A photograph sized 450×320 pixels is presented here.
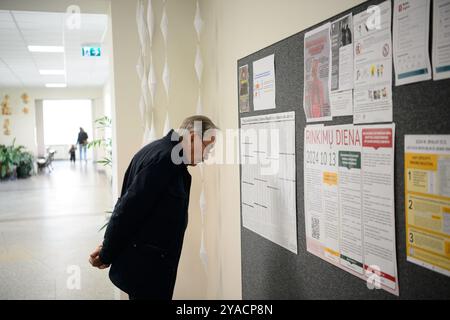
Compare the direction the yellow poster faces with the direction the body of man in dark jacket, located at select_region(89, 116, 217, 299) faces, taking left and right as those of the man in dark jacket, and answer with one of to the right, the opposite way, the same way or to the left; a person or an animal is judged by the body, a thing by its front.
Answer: the opposite way

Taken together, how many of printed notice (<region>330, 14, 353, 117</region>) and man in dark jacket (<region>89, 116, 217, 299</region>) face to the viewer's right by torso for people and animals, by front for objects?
1

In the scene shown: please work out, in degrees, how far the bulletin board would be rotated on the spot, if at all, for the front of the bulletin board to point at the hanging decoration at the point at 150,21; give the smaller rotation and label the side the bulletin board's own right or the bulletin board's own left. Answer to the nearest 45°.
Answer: approximately 90° to the bulletin board's own right

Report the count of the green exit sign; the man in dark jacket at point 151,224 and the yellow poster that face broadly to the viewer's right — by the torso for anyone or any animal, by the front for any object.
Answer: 1

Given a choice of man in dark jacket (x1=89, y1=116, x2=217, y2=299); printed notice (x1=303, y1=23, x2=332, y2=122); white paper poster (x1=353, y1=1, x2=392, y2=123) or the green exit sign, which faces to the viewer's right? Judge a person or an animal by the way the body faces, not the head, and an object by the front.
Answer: the man in dark jacket

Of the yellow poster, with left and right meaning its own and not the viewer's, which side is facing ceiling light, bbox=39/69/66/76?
right

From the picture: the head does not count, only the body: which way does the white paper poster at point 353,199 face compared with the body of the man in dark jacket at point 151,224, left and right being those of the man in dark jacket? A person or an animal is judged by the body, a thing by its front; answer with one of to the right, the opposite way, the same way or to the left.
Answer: the opposite way

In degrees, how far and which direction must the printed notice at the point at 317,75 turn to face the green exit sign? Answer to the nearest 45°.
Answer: approximately 90° to its right

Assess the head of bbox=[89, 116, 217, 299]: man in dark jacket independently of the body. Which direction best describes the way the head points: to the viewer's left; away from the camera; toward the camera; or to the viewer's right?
to the viewer's right
